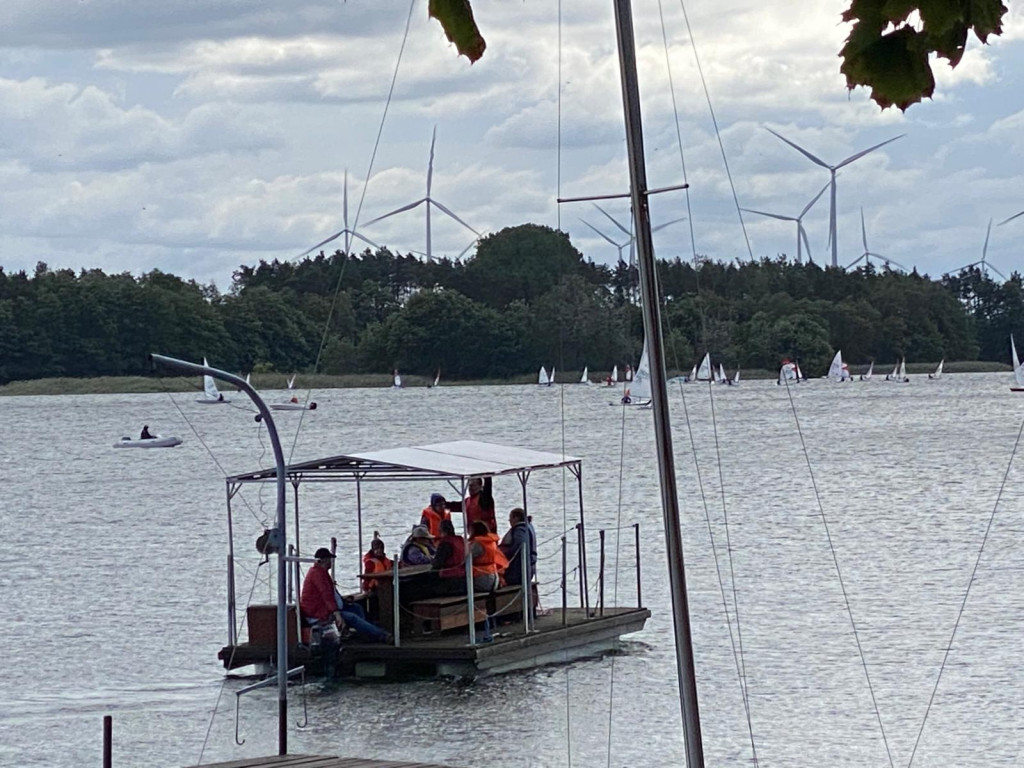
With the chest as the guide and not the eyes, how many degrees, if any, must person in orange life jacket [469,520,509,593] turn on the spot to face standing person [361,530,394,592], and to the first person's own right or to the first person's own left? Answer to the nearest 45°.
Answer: approximately 45° to the first person's own left

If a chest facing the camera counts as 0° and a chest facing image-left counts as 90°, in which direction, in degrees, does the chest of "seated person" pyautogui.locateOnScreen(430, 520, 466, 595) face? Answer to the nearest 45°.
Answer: approximately 135°

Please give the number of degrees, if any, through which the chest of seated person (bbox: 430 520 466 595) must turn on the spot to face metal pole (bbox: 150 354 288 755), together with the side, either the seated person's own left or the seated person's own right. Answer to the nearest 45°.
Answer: approximately 135° to the seated person's own left

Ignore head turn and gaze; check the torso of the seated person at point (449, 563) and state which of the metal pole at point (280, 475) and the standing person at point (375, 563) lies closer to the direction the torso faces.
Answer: the standing person

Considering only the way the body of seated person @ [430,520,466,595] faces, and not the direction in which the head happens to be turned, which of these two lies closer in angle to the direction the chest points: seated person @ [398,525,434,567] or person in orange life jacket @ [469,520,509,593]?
the seated person

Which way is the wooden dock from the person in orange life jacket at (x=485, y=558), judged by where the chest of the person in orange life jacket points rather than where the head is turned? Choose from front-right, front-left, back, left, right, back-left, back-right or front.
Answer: back-left

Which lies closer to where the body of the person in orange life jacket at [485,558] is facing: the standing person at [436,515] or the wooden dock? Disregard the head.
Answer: the standing person

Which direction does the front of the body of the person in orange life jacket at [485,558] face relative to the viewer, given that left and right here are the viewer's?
facing away from the viewer and to the left of the viewer

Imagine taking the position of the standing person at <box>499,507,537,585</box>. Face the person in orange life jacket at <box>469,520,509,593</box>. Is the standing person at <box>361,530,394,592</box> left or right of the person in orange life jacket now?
right

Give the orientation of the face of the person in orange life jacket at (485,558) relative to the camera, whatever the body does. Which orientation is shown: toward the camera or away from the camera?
away from the camera
